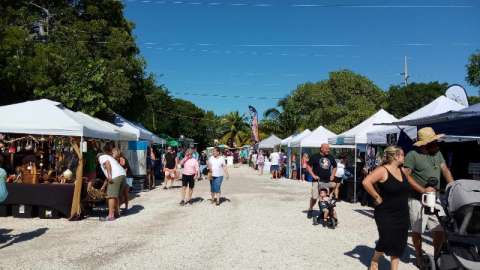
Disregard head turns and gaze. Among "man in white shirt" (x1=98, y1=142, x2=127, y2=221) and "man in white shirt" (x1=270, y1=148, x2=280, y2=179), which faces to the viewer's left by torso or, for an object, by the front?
"man in white shirt" (x1=98, y1=142, x2=127, y2=221)

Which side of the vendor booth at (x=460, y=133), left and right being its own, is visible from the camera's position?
left

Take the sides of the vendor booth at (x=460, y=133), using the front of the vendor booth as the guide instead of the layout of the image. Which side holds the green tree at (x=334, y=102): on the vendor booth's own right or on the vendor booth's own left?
on the vendor booth's own right

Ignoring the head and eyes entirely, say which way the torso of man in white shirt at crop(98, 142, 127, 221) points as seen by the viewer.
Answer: to the viewer's left

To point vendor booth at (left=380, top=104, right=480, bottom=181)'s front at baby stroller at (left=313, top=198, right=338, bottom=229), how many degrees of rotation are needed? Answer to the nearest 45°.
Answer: approximately 45° to its left

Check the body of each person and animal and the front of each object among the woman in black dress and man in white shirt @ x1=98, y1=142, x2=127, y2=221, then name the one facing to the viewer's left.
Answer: the man in white shirt

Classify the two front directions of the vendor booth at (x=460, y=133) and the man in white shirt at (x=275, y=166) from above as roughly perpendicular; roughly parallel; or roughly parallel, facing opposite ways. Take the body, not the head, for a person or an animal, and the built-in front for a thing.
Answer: roughly perpendicular

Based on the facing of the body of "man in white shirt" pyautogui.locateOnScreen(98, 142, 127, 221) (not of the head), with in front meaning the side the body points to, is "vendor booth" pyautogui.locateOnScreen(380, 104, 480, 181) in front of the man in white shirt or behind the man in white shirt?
behind
